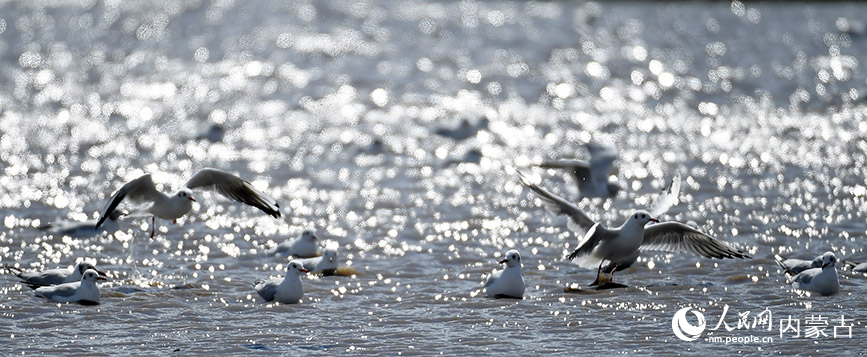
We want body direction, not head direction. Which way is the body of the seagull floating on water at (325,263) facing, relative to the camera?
to the viewer's right

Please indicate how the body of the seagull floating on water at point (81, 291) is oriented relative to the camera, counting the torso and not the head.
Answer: to the viewer's right

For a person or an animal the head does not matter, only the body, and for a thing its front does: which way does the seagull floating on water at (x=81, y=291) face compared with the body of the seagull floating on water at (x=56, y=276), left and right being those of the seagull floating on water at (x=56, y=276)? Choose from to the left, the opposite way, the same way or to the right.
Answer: the same way

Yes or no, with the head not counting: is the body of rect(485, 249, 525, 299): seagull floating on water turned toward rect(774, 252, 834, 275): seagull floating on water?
no

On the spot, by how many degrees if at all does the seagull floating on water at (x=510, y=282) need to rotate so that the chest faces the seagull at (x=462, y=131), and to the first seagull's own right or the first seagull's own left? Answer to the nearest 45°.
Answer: approximately 135° to the first seagull's own left

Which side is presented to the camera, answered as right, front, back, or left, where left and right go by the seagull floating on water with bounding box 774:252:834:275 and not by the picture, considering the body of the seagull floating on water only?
right

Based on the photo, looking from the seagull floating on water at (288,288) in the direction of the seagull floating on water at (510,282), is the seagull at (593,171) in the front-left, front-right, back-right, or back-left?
front-left

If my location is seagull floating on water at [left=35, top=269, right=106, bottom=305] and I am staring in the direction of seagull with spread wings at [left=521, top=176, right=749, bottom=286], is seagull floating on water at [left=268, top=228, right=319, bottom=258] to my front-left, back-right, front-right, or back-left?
front-left

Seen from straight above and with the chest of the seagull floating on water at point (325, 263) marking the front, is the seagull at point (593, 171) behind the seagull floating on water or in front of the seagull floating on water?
in front
